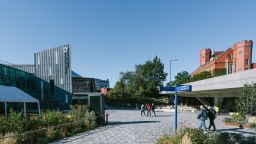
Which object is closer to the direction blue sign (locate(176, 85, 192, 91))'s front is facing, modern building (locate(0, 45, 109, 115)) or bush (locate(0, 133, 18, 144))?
the bush

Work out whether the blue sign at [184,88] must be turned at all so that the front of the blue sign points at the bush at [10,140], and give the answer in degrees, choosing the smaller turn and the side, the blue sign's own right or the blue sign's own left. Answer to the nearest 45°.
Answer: approximately 90° to the blue sign's own right

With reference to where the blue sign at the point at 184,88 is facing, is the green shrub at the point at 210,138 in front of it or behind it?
in front

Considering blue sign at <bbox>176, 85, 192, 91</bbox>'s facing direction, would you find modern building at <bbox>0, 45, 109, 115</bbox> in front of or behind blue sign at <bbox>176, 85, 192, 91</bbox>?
behind

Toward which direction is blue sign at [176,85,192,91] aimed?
toward the camera
